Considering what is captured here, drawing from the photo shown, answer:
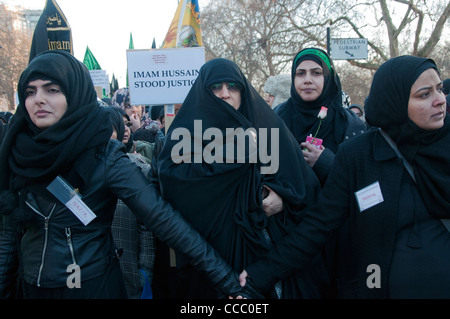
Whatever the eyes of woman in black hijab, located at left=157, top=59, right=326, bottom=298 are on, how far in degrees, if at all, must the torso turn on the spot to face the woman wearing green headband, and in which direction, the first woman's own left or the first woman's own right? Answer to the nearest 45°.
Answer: approximately 135° to the first woman's own left

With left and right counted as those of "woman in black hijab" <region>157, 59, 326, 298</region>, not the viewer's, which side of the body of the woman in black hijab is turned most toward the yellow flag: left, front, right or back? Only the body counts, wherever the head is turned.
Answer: back

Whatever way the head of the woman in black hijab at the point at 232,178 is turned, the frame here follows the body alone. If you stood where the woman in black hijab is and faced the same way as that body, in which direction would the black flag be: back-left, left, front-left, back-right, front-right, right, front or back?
back-right

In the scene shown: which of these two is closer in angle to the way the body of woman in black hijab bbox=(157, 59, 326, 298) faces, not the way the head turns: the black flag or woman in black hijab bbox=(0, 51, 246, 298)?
the woman in black hijab

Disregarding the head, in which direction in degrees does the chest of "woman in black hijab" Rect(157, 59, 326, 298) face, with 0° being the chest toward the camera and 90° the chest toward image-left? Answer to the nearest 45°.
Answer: approximately 0°

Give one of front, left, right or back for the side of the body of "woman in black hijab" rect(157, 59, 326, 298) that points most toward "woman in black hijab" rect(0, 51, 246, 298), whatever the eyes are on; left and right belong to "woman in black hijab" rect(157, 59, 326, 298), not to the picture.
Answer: right

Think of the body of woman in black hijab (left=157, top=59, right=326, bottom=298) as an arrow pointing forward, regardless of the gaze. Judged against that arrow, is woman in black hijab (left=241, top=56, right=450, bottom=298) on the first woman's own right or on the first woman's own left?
on the first woman's own left

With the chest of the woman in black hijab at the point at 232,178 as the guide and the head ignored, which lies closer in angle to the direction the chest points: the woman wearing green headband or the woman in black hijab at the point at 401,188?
the woman in black hijab

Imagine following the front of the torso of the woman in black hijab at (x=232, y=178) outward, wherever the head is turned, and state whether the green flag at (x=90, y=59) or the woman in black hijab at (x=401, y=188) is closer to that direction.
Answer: the woman in black hijab

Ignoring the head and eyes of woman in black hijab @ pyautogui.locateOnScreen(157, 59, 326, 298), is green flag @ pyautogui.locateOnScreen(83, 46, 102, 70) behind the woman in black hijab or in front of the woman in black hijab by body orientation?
behind
